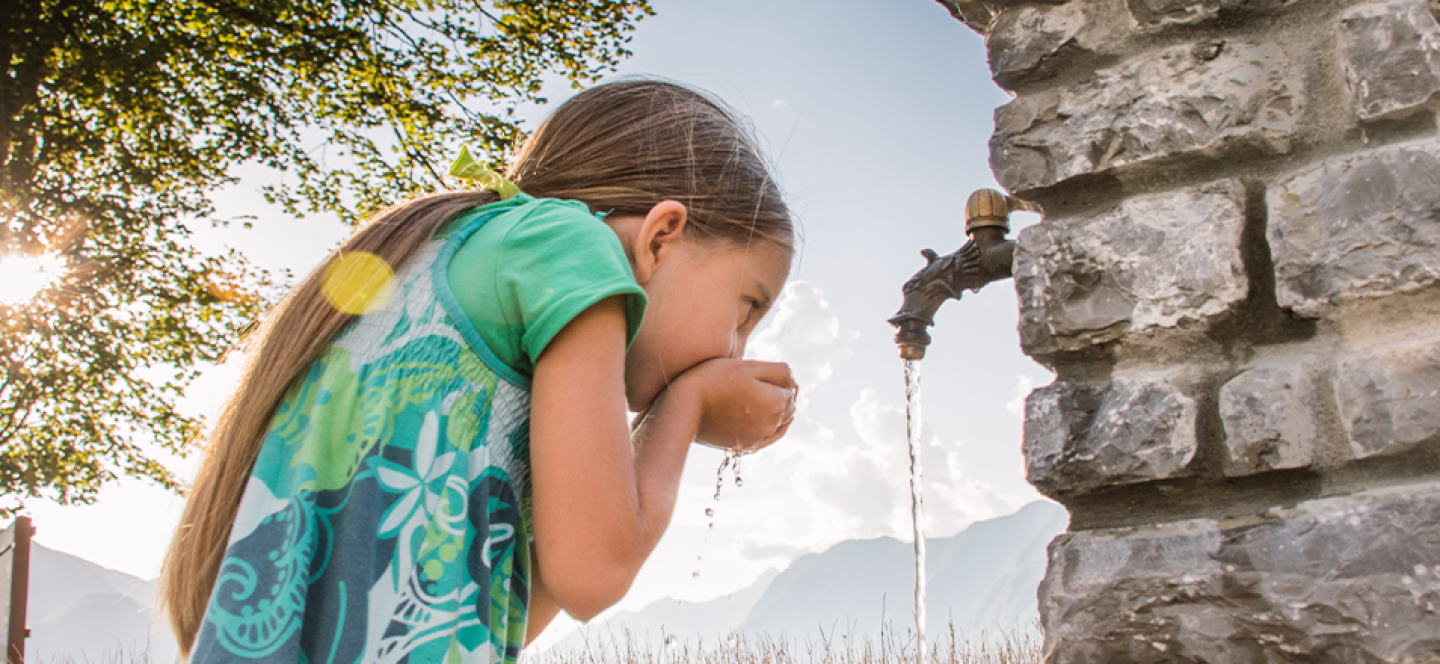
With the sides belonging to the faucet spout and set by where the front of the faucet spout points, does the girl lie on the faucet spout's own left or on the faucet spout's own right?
on the faucet spout's own left

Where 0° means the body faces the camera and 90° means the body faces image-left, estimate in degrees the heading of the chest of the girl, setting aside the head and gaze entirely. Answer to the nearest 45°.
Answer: approximately 270°

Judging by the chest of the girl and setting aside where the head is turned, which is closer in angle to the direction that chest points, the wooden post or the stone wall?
the stone wall

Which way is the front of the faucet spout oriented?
to the viewer's left

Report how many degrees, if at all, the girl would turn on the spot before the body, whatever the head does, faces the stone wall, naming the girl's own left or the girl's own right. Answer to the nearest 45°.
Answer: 0° — they already face it

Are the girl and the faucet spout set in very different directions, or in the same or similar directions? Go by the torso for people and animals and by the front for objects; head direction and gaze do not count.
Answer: very different directions

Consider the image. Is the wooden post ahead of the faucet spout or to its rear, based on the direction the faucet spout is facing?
ahead

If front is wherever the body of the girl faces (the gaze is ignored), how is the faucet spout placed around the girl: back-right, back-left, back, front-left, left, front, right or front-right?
front-left

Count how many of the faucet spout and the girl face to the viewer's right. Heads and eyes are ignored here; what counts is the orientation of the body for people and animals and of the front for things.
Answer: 1

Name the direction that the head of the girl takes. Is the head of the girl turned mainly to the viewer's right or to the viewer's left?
to the viewer's right
